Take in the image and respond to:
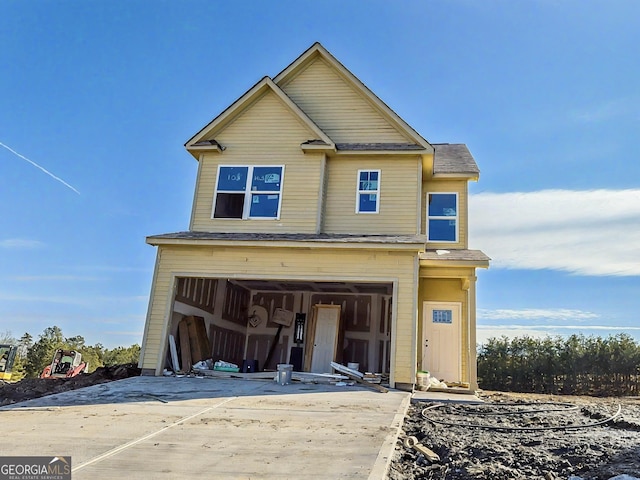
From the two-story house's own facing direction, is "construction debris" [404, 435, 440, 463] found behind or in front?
in front

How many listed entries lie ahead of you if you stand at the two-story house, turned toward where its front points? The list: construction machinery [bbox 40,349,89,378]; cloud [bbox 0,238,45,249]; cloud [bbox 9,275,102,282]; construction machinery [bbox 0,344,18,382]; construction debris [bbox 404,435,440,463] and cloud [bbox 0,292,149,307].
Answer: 1

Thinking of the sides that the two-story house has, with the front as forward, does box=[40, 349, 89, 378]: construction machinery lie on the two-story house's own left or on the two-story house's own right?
on the two-story house's own right

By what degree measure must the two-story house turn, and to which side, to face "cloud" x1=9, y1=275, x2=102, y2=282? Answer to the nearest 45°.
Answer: approximately 135° to its right

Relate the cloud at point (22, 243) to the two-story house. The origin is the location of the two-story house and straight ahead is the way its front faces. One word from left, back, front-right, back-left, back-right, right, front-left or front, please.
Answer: back-right

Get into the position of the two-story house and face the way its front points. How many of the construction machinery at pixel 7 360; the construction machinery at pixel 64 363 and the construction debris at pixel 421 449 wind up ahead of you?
1

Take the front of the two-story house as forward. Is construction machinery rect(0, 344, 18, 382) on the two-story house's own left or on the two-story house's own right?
on the two-story house's own right

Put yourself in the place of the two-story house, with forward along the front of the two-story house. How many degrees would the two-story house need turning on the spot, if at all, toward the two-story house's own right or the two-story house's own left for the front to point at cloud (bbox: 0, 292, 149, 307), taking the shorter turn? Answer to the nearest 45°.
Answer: approximately 135° to the two-story house's own right

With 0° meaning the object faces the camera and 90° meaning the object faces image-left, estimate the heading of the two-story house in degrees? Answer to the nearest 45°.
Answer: approximately 0°

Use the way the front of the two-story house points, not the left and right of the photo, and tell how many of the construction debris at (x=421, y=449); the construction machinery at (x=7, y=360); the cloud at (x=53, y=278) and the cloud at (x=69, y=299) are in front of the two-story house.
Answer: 1
